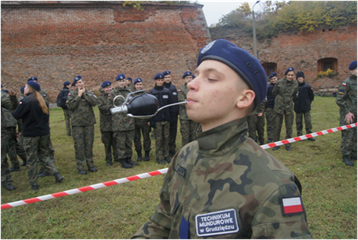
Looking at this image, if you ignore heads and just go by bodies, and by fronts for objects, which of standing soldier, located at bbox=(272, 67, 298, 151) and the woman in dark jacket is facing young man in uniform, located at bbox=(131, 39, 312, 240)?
the standing soldier

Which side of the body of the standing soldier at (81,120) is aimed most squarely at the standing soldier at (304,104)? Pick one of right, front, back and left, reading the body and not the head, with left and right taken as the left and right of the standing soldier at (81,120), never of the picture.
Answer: left

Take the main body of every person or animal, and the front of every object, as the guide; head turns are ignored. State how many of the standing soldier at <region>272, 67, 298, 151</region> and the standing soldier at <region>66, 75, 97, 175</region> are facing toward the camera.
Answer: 2

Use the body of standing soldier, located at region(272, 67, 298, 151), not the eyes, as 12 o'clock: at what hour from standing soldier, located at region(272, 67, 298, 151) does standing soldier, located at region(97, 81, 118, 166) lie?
standing soldier, located at region(97, 81, 118, 166) is roughly at 2 o'clock from standing soldier, located at region(272, 67, 298, 151).

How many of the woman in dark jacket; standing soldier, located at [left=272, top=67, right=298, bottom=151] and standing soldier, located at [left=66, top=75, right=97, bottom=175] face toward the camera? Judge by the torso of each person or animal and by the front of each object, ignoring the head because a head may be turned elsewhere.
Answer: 2

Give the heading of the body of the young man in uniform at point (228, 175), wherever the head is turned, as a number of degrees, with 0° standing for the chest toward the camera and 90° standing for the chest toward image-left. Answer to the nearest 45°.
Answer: approximately 45°

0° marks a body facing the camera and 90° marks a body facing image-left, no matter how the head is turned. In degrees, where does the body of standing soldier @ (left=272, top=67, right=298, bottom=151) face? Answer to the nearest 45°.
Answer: approximately 0°
